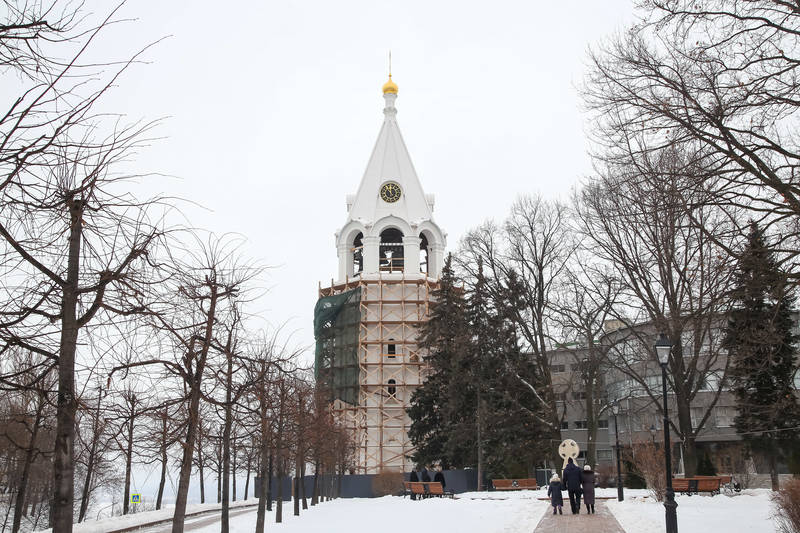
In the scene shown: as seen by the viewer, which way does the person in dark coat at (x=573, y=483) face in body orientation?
away from the camera

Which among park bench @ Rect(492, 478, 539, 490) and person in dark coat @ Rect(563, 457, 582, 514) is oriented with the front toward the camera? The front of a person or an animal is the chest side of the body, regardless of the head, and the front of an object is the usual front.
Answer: the park bench

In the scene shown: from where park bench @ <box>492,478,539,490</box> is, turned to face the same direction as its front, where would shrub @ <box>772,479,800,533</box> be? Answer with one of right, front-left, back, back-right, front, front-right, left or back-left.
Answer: front

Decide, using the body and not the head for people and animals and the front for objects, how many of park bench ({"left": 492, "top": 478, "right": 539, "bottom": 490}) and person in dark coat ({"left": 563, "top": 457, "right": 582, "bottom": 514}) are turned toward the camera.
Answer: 1

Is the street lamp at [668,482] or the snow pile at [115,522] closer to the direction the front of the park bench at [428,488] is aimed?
the street lamp

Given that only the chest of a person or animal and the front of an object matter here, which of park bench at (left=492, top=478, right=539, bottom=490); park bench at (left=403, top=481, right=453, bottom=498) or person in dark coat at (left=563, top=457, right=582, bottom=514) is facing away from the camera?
the person in dark coat

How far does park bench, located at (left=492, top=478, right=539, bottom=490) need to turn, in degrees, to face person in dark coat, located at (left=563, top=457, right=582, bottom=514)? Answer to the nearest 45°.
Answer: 0° — it already faces them

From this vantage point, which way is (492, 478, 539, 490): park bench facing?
toward the camera

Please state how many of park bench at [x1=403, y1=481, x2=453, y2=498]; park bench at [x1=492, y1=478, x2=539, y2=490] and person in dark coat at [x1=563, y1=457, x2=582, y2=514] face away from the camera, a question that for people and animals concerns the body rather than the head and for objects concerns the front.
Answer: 1
